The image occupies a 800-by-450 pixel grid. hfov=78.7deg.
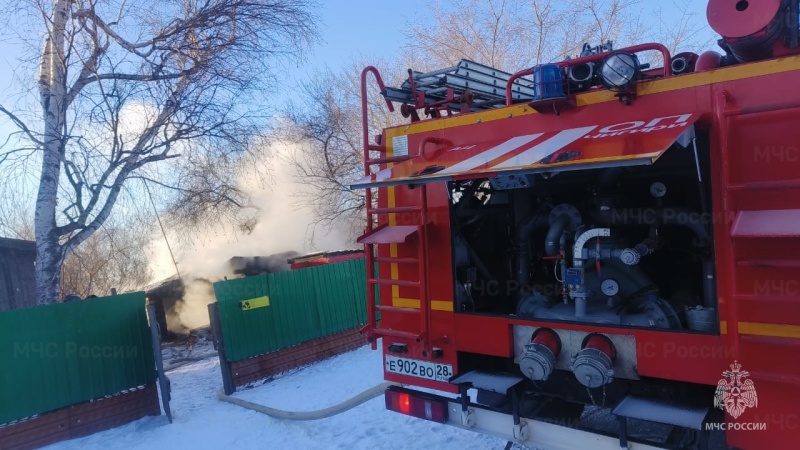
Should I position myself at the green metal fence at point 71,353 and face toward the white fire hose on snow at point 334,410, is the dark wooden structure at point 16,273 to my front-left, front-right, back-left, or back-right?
back-left

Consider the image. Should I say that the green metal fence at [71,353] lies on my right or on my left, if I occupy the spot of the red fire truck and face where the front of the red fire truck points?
on my left

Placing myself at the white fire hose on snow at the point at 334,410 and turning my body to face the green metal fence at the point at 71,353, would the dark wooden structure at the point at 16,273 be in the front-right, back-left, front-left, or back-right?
front-right

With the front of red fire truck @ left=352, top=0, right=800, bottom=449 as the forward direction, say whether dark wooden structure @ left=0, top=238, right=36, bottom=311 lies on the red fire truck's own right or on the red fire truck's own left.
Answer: on the red fire truck's own left

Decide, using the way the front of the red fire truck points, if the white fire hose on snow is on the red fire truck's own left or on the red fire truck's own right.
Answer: on the red fire truck's own left

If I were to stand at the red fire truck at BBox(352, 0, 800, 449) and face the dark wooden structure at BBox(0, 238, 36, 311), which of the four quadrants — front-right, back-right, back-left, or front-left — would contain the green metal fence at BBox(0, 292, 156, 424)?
front-left

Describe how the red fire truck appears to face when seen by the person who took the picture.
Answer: facing away from the viewer and to the right of the viewer
